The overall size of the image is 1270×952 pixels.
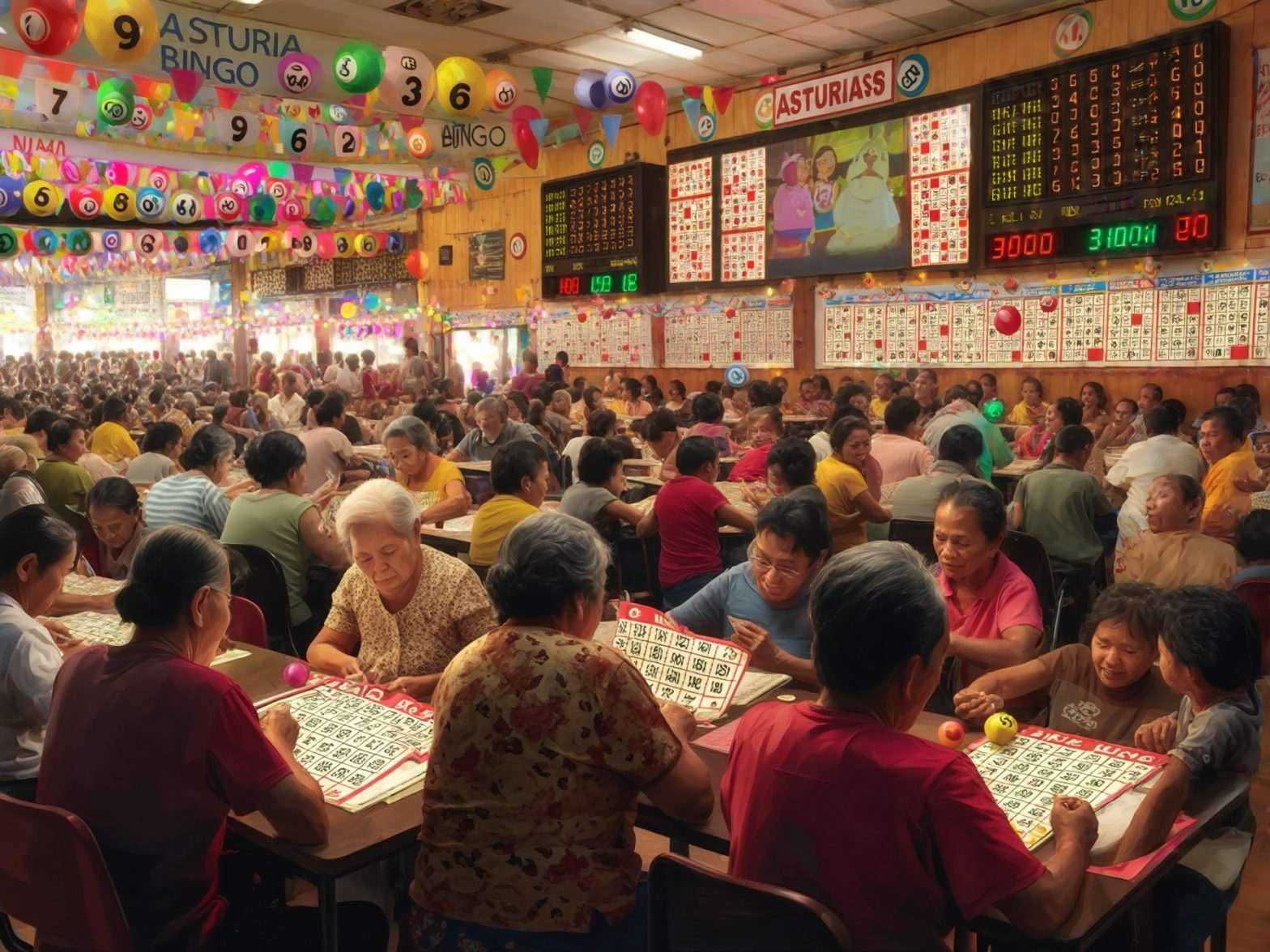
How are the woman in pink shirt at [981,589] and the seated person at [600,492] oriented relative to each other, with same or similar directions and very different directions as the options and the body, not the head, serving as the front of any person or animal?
very different directions

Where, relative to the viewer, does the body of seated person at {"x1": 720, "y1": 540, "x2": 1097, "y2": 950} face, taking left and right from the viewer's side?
facing away from the viewer and to the right of the viewer

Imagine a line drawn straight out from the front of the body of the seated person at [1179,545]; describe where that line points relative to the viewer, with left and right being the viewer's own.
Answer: facing the viewer and to the left of the viewer

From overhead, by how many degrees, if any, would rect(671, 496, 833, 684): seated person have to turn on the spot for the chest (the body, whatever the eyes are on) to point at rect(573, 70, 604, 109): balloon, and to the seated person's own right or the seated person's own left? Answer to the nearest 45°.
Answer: approximately 135° to the seated person's own right

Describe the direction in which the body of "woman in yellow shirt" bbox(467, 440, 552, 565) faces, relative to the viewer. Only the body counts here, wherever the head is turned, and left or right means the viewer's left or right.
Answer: facing away from the viewer and to the right of the viewer

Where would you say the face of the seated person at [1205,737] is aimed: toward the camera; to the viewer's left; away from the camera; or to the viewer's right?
to the viewer's left

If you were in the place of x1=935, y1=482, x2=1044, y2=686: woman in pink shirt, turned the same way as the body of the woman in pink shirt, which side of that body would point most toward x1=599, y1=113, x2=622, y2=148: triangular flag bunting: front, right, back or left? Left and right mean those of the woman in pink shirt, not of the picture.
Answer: right

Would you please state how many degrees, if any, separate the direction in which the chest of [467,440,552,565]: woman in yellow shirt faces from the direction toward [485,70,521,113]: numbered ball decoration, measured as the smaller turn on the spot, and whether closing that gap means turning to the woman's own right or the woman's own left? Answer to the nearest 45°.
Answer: approximately 45° to the woman's own left

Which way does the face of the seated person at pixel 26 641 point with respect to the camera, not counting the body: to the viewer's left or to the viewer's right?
to the viewer's right

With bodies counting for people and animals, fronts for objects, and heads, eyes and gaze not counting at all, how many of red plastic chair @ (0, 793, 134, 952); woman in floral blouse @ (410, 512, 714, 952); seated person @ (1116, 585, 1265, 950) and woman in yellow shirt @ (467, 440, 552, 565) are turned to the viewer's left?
1

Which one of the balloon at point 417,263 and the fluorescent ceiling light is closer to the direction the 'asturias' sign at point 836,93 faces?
the fluorescent ceiling light

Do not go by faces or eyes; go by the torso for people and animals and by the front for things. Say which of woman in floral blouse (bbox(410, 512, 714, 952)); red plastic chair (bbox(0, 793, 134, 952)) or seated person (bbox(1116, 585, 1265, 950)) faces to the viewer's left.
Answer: the seated person

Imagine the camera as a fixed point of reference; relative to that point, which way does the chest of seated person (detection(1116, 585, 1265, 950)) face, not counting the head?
to the viewer's left

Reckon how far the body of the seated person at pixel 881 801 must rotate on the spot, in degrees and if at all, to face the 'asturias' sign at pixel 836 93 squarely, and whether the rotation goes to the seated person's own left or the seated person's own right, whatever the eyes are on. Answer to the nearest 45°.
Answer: approximately 45° to the seated person's own left

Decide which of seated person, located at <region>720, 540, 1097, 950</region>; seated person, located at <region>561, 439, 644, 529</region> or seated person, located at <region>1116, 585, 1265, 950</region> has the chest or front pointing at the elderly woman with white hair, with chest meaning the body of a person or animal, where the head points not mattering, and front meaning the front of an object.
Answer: seated person, located at <region>1116, 585, 1265, 950</region>

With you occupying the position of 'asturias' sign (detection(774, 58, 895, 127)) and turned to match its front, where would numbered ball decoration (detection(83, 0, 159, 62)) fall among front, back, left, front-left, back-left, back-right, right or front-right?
front

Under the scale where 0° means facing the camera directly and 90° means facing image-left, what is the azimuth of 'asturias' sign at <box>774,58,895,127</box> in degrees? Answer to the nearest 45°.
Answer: approximately 45°

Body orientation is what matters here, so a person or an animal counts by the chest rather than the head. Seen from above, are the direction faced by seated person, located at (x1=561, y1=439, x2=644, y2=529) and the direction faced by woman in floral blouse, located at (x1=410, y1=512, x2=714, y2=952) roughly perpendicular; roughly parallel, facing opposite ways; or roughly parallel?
roughly parallel
